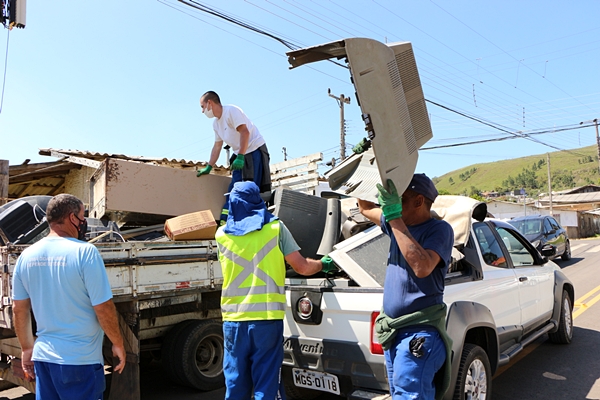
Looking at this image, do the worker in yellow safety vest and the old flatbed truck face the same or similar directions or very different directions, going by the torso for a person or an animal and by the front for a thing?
same or similar directions

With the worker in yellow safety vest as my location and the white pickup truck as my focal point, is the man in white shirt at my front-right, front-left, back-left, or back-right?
front-left

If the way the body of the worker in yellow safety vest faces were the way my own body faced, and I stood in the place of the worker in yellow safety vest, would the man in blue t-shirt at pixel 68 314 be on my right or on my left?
on my left

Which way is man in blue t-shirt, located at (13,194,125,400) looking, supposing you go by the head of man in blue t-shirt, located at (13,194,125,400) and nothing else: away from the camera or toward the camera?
away from the camera

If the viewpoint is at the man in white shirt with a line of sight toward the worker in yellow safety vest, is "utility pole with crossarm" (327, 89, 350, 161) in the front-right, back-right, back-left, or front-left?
back-left

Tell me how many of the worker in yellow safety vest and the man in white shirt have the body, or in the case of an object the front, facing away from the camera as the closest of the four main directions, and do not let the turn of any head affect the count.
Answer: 1

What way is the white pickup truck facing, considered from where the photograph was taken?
facing away from the viewer and to the right of the viewer

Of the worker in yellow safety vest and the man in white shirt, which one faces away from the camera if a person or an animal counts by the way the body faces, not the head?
the worker in yellow safety vest

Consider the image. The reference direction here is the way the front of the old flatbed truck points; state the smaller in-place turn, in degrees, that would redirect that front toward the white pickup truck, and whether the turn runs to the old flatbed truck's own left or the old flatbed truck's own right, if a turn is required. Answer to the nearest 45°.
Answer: approximately 90° to the old flatbed truck's own right

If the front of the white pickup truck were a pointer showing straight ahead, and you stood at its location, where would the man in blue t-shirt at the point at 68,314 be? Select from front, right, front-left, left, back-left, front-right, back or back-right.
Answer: back

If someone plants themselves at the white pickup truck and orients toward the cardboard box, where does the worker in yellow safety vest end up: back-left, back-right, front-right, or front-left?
front-left

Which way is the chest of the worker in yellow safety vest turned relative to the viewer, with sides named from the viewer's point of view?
facing away from the viewer
